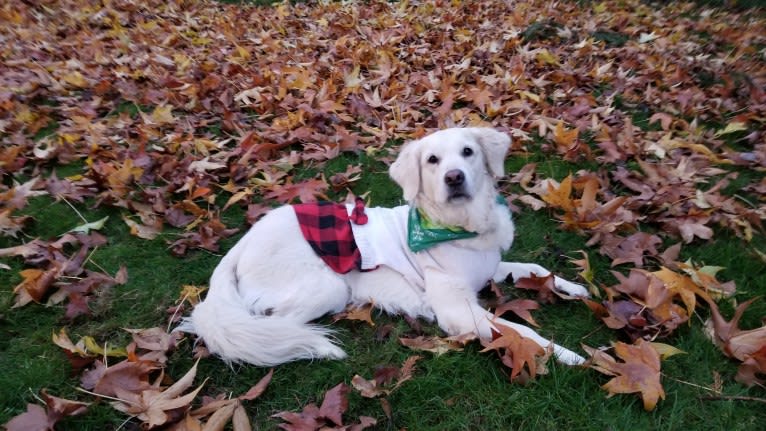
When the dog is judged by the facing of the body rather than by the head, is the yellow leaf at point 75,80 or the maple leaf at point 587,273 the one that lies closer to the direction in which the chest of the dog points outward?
the maple leaf

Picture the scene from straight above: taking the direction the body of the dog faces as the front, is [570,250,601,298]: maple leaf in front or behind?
in front

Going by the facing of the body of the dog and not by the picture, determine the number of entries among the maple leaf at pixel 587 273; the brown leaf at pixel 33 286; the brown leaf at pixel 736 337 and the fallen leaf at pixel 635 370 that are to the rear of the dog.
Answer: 1

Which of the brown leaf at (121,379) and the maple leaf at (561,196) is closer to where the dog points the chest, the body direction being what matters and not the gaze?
the maple leaf

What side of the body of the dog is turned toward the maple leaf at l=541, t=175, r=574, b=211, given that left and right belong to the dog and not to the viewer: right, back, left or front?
front

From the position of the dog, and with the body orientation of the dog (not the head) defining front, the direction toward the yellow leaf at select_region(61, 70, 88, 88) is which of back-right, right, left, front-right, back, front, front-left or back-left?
back-left

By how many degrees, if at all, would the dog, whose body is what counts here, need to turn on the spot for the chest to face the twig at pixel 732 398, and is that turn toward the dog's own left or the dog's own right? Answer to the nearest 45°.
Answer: approximately 45° to the dog's own right

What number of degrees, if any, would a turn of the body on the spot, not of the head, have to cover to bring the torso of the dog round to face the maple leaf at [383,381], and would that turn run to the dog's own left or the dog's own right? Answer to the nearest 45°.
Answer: approximately 90° to the dog's own right

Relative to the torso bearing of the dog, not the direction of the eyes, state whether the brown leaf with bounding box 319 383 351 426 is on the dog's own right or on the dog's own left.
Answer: on the dog's own right

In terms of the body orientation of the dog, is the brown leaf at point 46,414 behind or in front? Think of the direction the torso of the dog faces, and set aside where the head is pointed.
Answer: behind

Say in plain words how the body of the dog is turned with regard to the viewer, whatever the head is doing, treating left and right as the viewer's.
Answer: facing to the right of the viewer

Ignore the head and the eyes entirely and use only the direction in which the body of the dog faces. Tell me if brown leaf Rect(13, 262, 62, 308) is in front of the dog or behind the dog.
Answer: behind

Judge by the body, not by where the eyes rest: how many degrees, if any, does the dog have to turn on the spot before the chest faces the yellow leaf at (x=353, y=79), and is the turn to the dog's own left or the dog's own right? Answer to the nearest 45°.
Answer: approximately 90° to the dog's own left

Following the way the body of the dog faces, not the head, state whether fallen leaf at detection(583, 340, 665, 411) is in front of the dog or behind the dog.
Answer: in front
